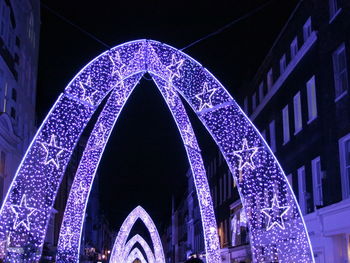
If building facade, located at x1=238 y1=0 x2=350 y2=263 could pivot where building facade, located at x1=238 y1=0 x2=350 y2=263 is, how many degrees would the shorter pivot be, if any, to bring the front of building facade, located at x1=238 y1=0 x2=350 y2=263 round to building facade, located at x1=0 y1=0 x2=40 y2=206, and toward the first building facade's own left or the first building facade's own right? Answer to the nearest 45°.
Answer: approximately 45° to the first building facade's own right

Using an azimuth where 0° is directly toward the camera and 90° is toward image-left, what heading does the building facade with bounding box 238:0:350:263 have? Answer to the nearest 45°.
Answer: approximately 45°

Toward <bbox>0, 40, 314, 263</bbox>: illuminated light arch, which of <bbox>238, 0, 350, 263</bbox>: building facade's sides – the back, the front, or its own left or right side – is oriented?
front

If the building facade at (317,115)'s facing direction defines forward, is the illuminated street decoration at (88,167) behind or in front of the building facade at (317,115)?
in front
